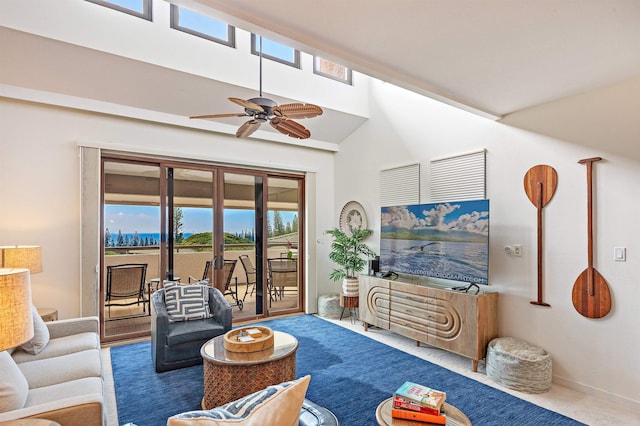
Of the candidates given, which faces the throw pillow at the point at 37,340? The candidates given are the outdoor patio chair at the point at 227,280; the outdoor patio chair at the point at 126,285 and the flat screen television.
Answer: the flat screen television

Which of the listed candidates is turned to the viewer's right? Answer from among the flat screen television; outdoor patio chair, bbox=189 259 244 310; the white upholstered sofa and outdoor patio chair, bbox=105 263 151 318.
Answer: the white upholstered sofa

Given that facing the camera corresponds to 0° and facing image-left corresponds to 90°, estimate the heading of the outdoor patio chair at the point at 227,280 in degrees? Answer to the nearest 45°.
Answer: approximately 135°

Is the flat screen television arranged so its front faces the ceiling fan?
yes

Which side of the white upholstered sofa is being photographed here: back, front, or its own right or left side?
right

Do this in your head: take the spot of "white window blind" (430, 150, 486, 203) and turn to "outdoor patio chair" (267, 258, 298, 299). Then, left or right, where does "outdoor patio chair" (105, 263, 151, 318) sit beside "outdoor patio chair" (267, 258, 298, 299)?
left

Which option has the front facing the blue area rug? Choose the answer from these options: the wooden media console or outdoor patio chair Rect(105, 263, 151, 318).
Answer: the wooden media console

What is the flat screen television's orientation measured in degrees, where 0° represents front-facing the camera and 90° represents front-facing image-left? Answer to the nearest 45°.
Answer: approximately 45°

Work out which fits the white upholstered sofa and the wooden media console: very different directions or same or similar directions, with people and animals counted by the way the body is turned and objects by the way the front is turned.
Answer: very different directions
